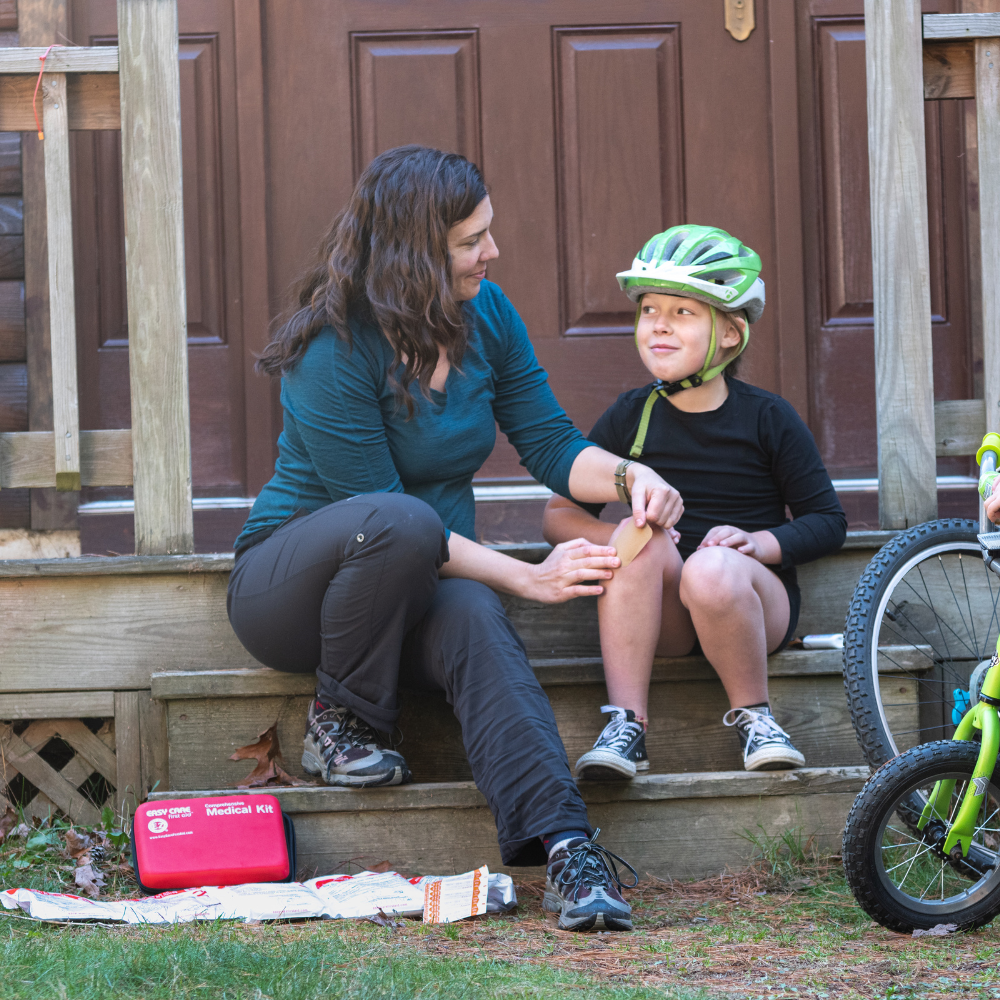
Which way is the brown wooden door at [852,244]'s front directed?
toward the camera

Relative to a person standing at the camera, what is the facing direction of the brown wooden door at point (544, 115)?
facing the viewer

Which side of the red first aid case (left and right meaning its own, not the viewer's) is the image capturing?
front

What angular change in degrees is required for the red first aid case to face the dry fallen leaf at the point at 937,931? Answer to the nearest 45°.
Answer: approximately 45° to its left

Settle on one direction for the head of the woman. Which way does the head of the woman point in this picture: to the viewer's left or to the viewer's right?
to the viewer's right

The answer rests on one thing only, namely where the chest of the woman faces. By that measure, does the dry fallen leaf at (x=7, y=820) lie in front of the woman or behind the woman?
behind

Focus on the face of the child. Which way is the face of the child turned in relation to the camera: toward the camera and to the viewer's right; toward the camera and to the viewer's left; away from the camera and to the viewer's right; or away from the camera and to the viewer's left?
toward the camera and to the viewer's left

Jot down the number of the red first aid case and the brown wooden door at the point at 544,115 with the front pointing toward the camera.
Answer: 2

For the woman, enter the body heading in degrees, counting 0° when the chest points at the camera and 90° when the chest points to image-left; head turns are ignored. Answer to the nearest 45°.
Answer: approximately 315°

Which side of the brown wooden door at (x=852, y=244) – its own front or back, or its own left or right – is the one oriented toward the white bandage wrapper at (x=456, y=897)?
front
